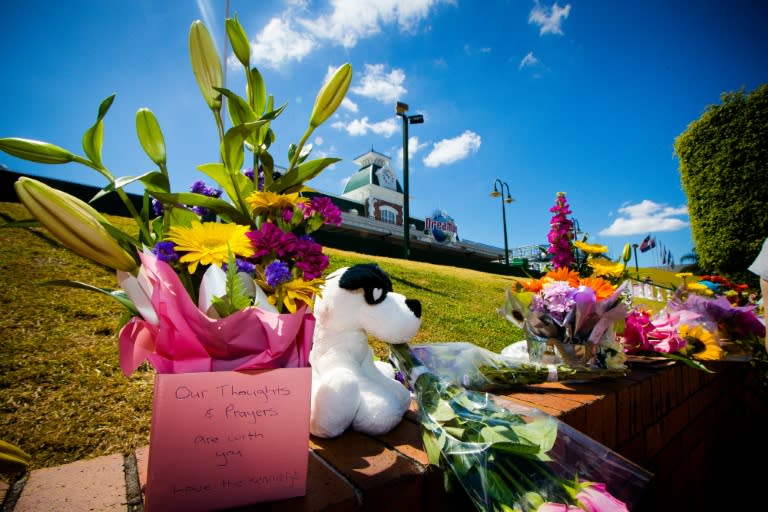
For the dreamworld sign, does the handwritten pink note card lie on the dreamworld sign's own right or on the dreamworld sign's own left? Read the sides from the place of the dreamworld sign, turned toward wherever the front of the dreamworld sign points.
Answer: on the dreamworld sign's own right

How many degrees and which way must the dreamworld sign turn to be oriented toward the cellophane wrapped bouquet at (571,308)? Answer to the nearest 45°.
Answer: approximately 45° to its right

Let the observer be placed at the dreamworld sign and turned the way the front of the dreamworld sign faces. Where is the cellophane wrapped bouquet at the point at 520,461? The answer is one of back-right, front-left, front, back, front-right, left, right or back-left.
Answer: front-right

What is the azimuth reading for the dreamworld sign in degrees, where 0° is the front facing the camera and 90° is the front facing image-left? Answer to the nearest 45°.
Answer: approximately 315°

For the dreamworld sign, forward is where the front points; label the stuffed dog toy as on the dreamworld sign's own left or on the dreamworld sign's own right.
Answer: on the dreamworld sign's own right

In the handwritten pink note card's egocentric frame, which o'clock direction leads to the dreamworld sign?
The dreamworld sign is roughly at 7 o'clock from the handwritten pink note card.

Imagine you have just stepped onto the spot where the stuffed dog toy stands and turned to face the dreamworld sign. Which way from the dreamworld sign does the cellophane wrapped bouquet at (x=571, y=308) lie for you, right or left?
right

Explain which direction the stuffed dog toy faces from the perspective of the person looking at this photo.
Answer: facing to the right of the viewer
